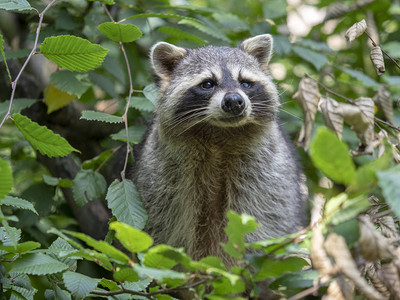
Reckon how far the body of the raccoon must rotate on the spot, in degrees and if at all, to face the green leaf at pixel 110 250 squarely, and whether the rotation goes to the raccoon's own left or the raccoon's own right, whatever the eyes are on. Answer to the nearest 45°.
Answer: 0° — it already faces it

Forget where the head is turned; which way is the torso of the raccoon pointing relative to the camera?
toward the camera

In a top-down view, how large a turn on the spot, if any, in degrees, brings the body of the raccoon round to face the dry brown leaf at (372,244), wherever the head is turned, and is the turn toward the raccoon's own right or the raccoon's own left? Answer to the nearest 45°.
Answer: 0° — it already faces it

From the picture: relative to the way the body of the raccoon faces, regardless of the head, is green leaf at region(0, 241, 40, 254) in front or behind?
in front

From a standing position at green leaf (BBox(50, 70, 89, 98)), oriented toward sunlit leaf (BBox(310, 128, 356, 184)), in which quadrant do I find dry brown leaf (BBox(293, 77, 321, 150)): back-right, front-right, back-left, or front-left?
front-left

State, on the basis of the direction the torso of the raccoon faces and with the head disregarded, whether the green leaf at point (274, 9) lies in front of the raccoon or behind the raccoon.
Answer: behind

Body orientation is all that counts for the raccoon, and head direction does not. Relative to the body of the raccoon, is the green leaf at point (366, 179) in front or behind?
in front

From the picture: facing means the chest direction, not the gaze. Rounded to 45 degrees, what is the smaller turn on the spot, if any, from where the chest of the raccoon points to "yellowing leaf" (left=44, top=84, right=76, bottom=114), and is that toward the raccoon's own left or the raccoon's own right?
approximately 135° to the raccoon's own right

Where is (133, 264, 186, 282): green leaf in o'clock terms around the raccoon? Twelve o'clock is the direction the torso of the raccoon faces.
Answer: The green leaf is roughly at 12 o'clock from the raccoon.

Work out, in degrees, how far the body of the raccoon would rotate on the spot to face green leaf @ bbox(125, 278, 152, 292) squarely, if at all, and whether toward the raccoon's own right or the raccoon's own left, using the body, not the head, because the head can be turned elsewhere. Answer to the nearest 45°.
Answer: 0° — it already faces it

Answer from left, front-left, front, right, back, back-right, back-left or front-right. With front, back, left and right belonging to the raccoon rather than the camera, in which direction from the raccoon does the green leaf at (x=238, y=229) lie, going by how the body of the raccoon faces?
front

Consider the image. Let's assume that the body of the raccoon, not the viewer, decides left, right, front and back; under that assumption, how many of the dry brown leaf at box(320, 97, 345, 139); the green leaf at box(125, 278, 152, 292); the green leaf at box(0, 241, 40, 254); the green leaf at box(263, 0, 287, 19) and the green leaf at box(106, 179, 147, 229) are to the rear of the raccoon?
1

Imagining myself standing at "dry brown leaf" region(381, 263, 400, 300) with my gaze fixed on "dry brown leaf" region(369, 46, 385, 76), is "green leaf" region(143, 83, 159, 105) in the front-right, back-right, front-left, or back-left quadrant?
front-left

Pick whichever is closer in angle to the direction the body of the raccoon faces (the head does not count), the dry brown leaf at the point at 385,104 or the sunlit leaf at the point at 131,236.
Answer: the sunlit leaf

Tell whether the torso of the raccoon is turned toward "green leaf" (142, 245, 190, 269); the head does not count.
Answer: yes

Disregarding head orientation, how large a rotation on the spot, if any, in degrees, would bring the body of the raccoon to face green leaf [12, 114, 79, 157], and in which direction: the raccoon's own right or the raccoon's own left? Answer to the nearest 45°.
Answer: approximately 45° to the raccoon's own right

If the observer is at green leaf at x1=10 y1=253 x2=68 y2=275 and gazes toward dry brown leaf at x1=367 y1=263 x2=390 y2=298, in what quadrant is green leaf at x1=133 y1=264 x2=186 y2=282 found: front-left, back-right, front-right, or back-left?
front-right

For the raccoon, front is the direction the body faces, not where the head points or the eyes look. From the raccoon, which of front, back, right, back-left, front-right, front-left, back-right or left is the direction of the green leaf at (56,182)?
right
